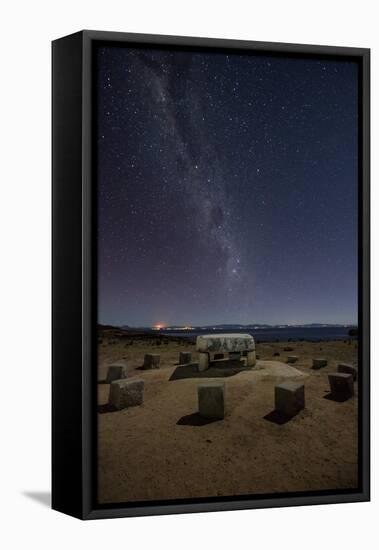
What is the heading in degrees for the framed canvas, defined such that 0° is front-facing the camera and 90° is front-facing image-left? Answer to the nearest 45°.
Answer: approximately 315°
